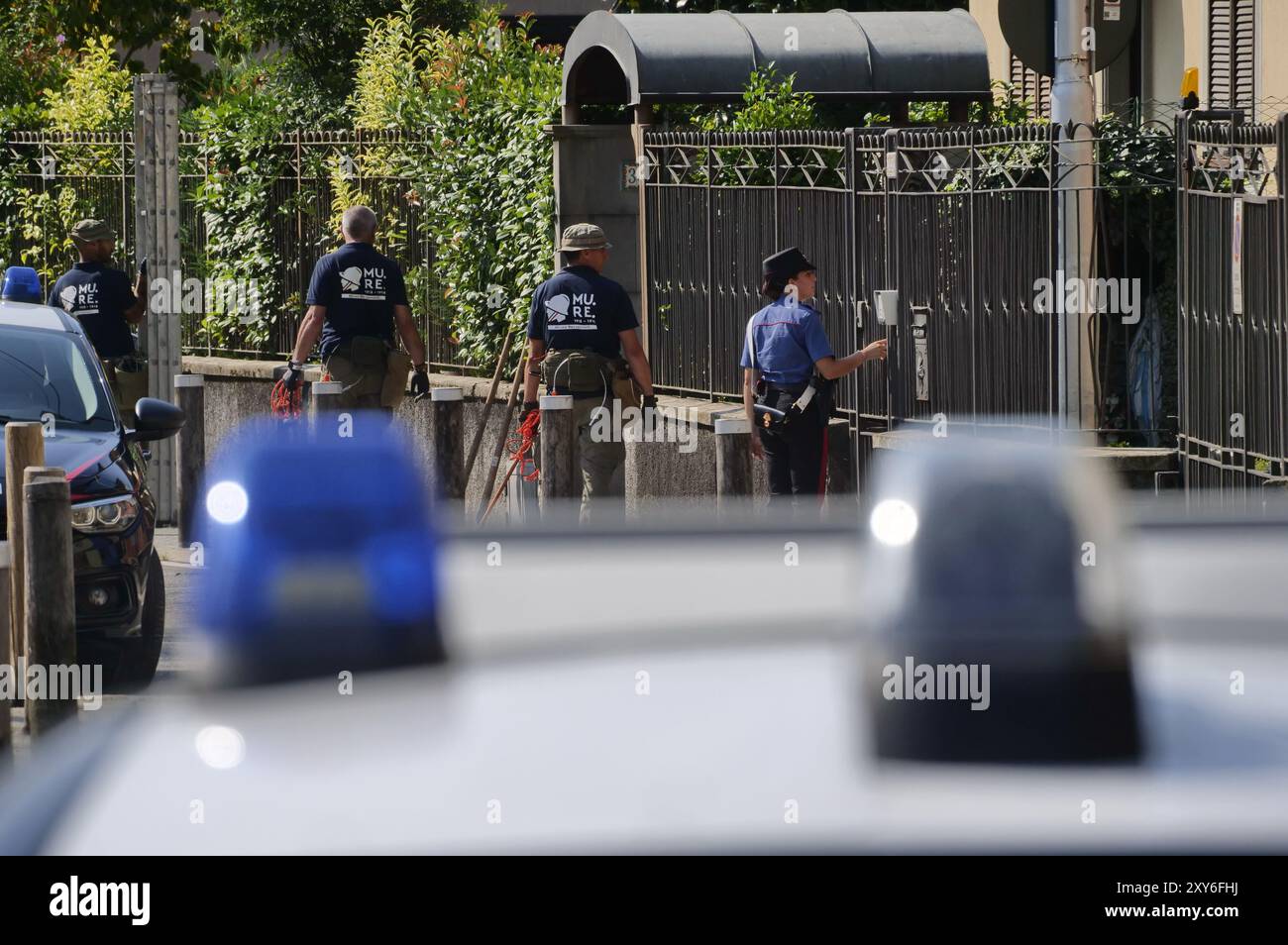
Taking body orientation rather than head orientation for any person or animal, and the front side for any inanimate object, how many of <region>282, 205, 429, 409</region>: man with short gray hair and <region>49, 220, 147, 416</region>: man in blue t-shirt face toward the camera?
0

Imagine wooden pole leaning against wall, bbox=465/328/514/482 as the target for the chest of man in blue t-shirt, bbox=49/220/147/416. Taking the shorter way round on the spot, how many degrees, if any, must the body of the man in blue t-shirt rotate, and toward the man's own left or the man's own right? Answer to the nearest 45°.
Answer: approximately 45° to the man's own right

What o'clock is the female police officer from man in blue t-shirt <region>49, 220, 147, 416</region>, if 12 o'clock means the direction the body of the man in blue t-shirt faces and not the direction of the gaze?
The female police officer is roughly at 3 o'clock from the man in blue t-shirt.

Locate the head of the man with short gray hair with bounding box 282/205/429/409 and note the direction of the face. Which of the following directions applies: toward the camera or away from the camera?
away from the camera

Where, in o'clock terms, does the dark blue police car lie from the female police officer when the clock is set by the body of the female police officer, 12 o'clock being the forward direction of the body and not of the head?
The dark blue police car is roughly at 6 o'clock from the female police officer.

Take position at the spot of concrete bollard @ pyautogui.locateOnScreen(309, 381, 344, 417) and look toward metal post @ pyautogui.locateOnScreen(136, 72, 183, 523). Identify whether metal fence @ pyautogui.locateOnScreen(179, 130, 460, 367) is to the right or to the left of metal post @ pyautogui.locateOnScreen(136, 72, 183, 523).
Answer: right

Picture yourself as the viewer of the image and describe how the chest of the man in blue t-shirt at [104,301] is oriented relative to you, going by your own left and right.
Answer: facing away from the viewer and to the right of the viewer

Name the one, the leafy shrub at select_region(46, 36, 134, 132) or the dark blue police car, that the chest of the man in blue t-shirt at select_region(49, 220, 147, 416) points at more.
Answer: the leafy shrub

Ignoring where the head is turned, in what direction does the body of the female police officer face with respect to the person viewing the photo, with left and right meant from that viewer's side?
facing away from the viewer and to the right of the viewer

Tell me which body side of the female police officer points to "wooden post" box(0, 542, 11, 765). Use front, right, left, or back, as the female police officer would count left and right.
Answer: back

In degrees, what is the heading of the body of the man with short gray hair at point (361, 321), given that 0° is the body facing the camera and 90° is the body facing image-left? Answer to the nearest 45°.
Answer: approximately 180°

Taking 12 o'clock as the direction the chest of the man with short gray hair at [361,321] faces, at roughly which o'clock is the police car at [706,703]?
The police car is roughly at 6 o'clock from the man with short gray hair.

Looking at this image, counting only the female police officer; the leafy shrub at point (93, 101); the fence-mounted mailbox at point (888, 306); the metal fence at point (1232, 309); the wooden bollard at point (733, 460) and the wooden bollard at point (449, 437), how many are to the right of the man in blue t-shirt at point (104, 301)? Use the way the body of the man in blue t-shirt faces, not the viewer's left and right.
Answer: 5

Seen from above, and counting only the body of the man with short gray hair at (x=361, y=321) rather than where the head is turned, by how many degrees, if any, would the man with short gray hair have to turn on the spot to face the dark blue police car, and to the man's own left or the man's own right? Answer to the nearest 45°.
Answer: approximately 180°

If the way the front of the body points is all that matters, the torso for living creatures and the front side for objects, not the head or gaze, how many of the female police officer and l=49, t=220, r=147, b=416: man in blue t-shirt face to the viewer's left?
0
